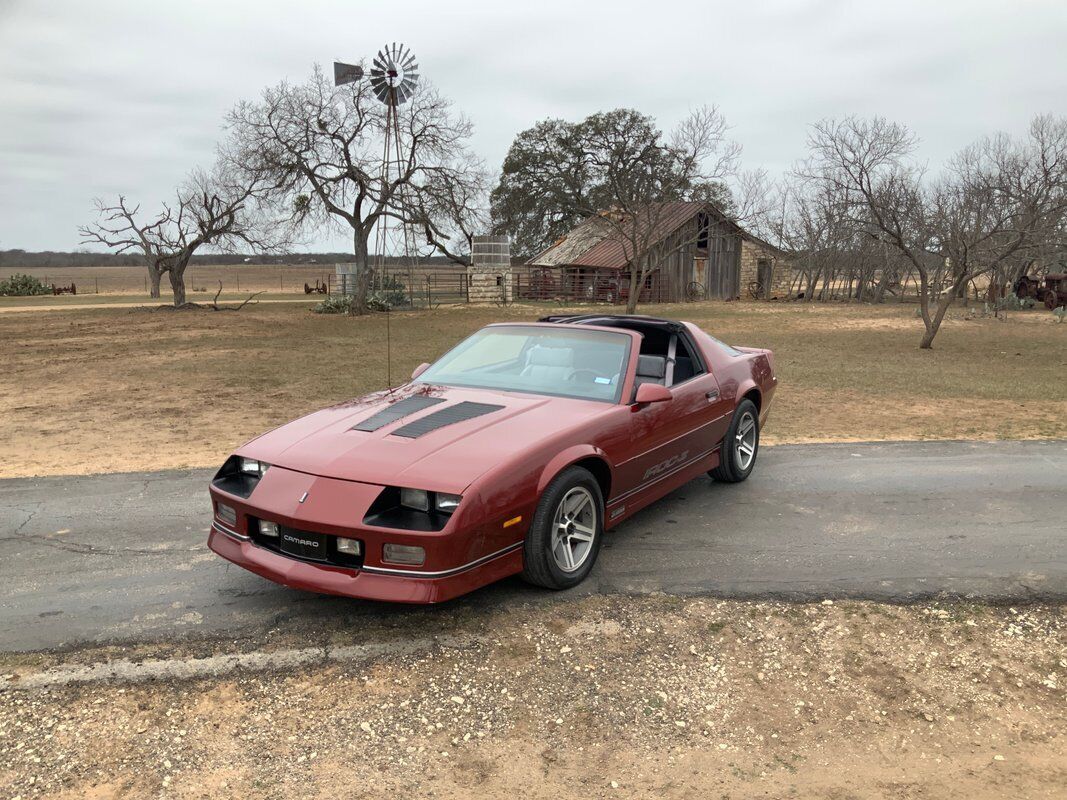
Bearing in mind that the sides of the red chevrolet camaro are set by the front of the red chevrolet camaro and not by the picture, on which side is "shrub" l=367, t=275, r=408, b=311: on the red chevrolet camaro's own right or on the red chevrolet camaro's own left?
on the red chevrolet camaro's own right

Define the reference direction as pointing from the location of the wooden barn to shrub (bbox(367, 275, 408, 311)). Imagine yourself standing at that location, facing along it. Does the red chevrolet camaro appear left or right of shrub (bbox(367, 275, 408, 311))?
left

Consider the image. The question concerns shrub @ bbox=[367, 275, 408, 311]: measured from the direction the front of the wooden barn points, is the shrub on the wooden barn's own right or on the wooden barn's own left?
on the wooden barn's own right

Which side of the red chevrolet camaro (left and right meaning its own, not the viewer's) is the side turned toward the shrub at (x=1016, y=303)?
back

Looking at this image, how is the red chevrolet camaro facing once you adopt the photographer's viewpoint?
facing the viewer and to the left of the viewer

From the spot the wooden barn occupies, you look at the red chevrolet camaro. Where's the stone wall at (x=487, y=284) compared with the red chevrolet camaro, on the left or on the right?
right

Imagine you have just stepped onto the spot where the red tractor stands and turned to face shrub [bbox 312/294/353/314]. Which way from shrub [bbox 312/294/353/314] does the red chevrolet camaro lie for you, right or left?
left

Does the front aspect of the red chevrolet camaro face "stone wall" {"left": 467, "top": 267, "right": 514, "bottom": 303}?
no

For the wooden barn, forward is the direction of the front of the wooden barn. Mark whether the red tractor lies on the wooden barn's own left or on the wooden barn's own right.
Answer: on the wooden barn's own left

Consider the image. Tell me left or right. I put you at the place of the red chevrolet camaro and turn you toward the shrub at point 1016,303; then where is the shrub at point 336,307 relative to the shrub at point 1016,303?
left

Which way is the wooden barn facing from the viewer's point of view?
toward the camera

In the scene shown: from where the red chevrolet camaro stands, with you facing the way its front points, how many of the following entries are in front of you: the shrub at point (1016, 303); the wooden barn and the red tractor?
0

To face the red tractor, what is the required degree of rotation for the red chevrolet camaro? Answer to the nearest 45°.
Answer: approximately 180°

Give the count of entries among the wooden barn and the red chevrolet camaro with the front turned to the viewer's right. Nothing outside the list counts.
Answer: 0

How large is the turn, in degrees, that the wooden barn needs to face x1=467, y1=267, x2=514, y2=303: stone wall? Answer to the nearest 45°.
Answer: approximately 45° to its right

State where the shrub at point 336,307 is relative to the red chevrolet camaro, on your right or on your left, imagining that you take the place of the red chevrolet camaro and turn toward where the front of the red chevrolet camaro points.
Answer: on your right

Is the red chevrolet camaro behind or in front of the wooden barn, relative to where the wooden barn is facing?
in front

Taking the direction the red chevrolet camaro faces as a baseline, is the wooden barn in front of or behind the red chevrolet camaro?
behind

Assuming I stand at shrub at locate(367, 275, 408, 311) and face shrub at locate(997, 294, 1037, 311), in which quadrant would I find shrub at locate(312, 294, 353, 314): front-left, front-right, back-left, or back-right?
back-right
